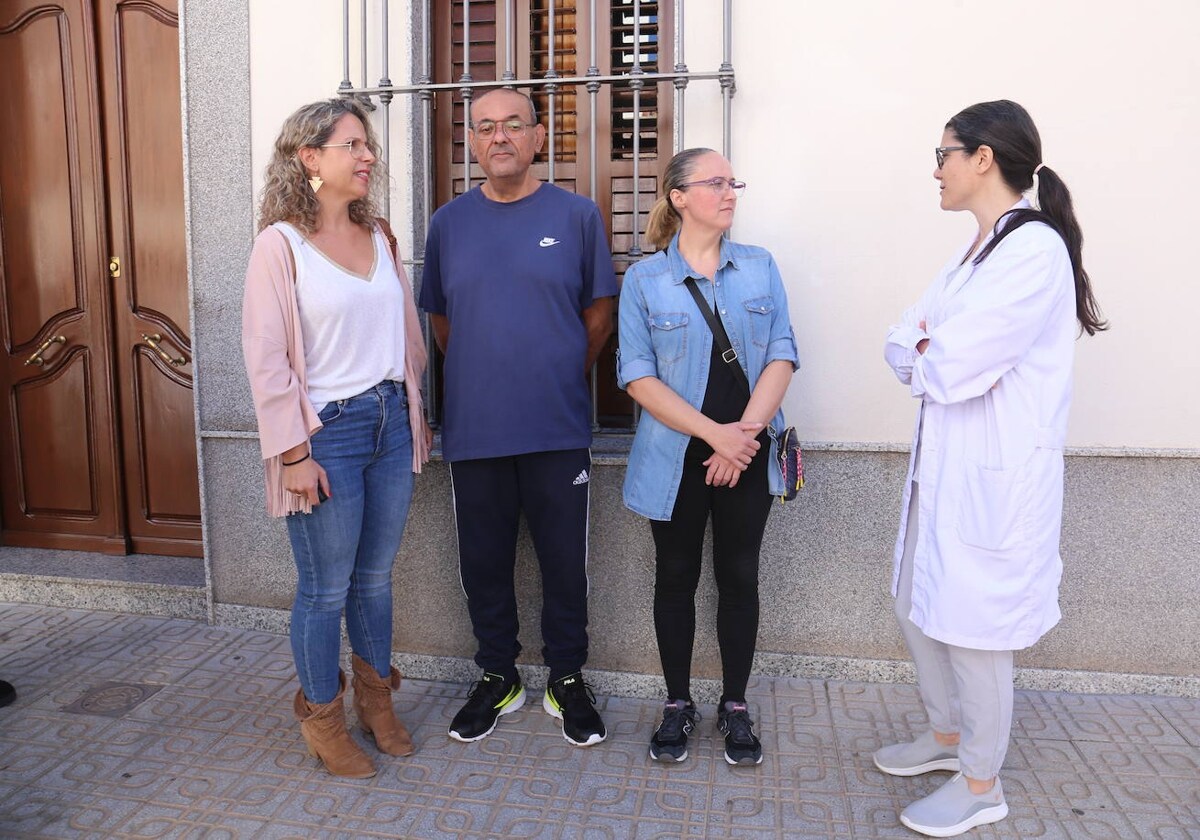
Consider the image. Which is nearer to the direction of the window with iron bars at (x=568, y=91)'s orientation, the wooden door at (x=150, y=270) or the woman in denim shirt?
the woman in denim shirt

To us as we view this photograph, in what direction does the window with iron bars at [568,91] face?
facing the viewer

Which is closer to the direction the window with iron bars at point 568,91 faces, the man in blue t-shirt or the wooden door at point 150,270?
the man in blue t-shirt

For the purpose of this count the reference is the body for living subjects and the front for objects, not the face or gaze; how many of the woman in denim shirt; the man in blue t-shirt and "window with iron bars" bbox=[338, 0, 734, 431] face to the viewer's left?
0

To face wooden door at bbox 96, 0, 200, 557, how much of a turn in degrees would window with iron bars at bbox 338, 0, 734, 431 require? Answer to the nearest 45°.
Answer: approximately 135° to its right

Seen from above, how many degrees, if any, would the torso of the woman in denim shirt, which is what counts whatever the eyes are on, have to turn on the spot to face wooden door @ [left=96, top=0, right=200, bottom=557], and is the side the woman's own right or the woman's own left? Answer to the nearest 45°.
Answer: approximately 135° to the woman's own right

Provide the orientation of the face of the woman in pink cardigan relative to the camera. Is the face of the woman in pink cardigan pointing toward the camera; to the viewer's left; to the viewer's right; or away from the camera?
to the viewer's right

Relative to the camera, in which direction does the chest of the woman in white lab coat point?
to the viewer's left

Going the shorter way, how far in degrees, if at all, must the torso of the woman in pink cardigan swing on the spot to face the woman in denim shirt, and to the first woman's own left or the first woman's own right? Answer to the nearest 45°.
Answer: approximately 45° to the first woman's own left

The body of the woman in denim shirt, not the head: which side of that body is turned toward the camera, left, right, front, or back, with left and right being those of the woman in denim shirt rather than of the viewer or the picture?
front

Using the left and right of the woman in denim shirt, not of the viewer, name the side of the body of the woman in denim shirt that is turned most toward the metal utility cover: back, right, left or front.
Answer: right

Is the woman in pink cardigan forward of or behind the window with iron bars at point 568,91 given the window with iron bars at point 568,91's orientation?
forward

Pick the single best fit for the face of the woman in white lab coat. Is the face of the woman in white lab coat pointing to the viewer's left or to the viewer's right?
to the viewer's left
